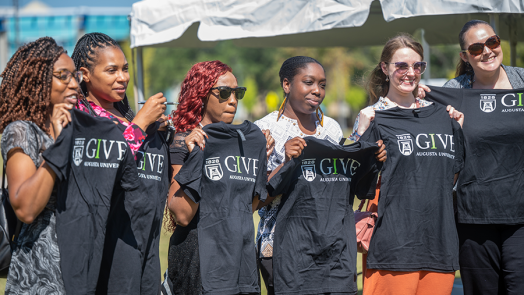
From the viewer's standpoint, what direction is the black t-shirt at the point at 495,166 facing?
toward the camera

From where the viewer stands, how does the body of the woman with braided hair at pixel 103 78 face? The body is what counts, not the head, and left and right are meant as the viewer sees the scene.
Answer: facing the viewer and to the right of the viewer

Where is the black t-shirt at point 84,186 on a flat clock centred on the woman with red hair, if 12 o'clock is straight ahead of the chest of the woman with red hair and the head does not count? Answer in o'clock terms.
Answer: The black t-shirt is roughly at 3 o'clock from the woman with red hair.

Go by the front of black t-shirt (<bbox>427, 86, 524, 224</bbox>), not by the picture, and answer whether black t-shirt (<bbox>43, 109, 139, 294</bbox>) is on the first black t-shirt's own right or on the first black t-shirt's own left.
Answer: on the first black t-shirt's own right

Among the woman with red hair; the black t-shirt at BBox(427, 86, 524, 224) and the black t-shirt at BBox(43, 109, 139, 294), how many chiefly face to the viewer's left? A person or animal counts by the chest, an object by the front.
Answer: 0

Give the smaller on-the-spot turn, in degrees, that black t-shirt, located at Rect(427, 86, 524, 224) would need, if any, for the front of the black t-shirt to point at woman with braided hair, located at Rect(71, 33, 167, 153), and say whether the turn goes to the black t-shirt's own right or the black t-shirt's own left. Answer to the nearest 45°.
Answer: approximately 45° to the black t-shirt's own right

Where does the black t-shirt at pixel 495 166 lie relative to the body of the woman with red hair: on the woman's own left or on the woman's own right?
on the woman's own left

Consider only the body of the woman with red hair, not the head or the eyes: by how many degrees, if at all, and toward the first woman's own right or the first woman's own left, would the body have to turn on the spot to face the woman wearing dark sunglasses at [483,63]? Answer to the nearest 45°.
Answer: approximately 45° to the first woman's own left

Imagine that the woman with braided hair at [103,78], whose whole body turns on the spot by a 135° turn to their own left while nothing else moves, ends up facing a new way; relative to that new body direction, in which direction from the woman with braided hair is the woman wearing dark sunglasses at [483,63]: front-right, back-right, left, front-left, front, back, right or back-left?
right
